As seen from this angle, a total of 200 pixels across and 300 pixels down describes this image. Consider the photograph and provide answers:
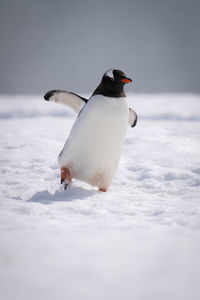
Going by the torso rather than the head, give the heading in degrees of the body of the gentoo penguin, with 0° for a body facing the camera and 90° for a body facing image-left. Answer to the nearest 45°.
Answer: approximately 315°
